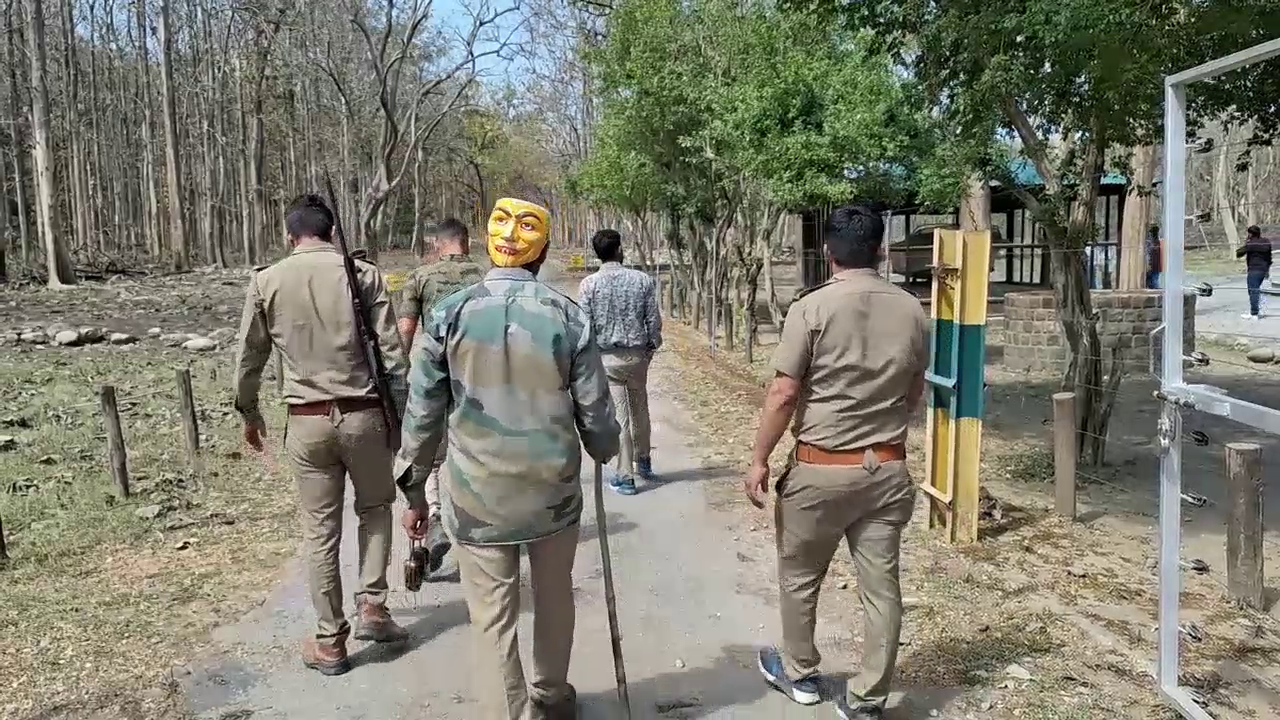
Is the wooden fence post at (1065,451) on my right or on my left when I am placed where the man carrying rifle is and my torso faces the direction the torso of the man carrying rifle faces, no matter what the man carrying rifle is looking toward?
on my right

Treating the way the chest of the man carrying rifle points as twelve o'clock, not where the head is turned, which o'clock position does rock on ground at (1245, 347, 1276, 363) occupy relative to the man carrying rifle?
The rock on ground is roughly at 2 o'clock from the man carrying rifle.

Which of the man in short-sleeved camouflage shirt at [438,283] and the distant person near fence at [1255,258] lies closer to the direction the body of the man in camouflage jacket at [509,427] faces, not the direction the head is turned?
the man in short-sleeved camouflage shirt

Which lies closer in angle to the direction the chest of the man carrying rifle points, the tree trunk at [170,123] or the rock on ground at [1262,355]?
the tree trunk

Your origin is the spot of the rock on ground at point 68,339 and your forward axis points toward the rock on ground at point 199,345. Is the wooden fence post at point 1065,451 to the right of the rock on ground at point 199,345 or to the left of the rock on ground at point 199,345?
right

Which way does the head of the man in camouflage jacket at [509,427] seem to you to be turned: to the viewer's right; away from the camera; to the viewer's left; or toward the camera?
away from the camera

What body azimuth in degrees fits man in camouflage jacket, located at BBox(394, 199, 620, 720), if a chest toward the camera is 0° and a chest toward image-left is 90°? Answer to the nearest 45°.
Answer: approximately 180°

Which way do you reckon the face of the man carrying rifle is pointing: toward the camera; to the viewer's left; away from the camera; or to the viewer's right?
away from the camera

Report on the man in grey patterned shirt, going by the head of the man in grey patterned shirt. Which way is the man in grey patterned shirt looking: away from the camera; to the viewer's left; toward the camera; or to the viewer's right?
away from the camera

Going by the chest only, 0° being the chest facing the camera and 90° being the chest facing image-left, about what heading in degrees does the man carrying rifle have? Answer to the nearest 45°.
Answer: approximately 180°

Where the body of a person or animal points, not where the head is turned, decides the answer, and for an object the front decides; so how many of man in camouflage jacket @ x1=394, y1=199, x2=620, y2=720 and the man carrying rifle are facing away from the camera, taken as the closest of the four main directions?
2

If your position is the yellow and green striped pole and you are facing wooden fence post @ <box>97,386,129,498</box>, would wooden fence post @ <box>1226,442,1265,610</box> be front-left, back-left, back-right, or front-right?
back-left

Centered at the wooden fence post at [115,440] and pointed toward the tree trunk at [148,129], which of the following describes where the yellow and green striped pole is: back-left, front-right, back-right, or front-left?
back-right

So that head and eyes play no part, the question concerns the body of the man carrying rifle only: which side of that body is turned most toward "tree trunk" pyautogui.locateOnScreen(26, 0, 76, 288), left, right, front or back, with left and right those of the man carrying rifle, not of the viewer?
front

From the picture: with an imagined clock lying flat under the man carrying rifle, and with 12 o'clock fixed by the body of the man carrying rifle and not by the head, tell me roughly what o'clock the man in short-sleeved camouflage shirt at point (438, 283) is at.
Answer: The man in short-sleeved camouflage shirt is roughly at 1 o'clock from the man carrying rifle.

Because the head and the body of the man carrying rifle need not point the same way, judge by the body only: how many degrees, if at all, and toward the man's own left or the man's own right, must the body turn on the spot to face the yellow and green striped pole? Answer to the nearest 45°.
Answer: approximately 90° to the man's own right
